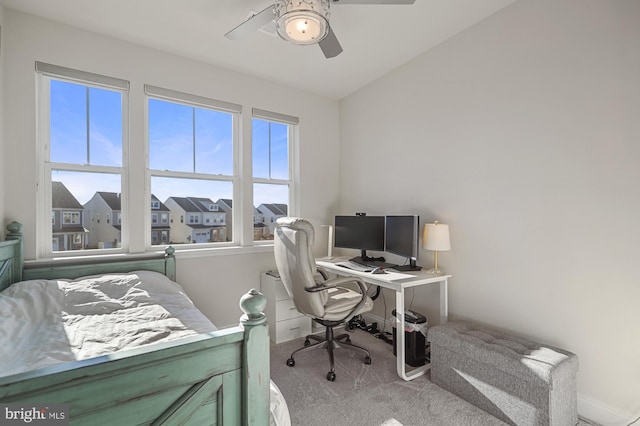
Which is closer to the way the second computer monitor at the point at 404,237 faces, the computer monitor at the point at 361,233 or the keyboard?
the keyboard

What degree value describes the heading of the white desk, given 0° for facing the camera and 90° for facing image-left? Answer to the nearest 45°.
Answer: approximately 45°

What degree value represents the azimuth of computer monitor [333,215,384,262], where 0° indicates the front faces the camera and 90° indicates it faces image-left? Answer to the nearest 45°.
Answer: approximately 45°

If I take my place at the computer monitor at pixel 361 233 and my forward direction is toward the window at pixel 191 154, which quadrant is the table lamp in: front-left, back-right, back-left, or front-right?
back-left

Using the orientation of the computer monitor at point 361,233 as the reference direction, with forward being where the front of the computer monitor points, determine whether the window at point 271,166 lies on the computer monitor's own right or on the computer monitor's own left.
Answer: on the computer monitor's own right
